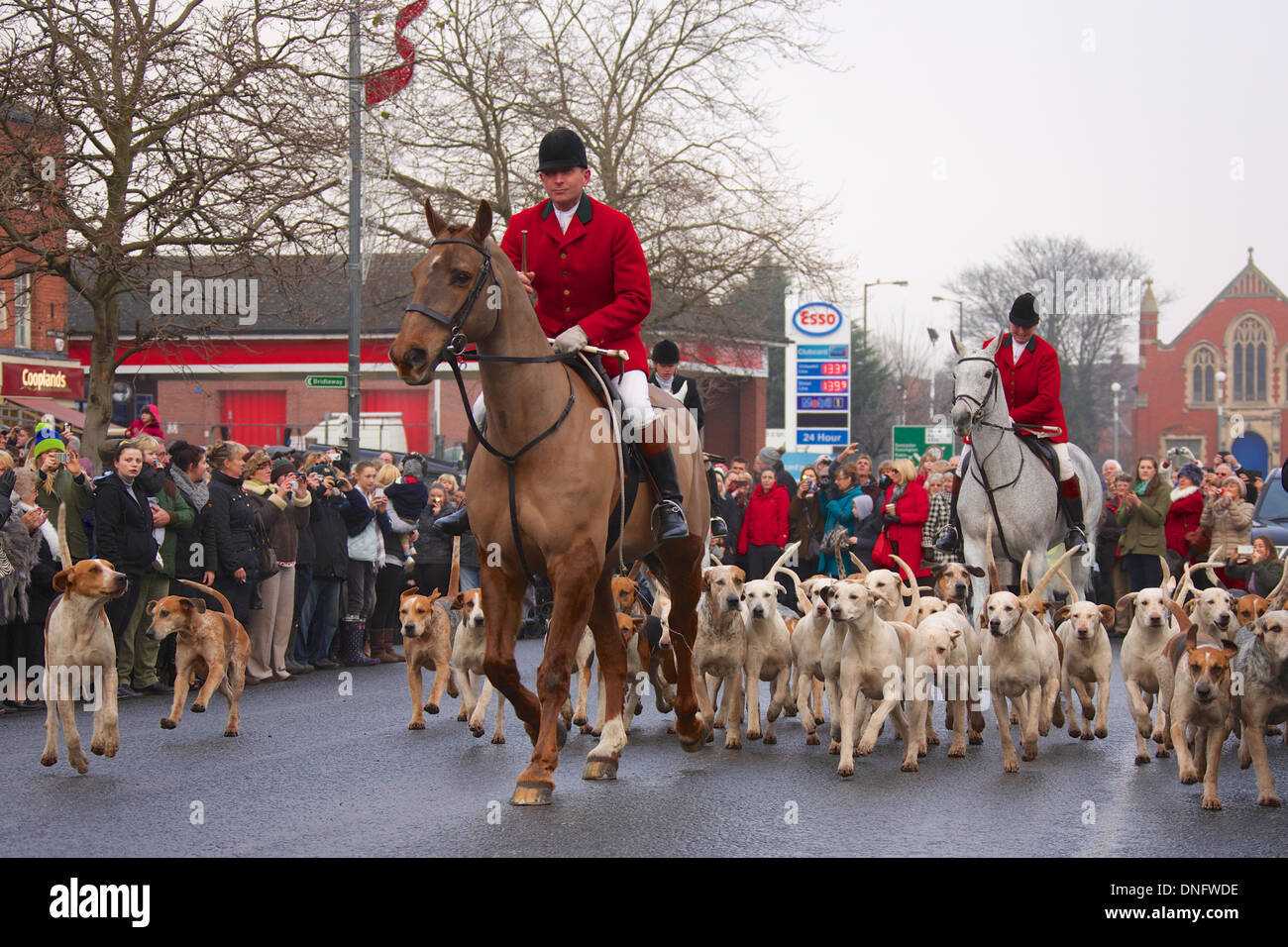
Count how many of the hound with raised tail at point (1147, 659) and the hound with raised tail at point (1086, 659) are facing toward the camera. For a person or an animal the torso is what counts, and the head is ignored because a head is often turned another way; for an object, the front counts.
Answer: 2

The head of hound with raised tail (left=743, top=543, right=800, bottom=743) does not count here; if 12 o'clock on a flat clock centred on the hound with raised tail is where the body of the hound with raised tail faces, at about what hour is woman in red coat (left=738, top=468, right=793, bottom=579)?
The woman in red coat is roughly at 6 o'clock from the hound with raised tail.

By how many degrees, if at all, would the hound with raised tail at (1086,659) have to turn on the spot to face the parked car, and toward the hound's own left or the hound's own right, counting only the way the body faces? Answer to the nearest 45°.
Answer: approximately 180°

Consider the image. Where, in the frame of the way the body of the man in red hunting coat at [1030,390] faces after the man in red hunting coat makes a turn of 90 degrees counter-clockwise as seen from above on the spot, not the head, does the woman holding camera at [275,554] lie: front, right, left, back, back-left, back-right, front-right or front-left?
back-right

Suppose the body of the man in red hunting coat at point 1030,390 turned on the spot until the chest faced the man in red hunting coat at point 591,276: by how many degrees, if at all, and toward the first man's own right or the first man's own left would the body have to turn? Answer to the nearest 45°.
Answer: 0° — they already face them

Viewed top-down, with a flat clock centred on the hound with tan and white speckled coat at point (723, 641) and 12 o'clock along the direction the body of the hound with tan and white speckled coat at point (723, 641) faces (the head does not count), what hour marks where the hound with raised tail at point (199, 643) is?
the hound with raised tail at point (199, 643) is roughly at 3 o'clock from the hound with tan and white speckled coat at point (723, 641).

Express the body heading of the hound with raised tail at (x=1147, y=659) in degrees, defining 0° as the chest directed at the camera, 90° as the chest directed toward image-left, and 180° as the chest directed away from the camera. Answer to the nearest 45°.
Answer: approximately 0°

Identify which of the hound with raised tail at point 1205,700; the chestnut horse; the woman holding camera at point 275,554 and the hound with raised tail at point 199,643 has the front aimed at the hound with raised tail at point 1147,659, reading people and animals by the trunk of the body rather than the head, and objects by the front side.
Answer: the woman holding camera
